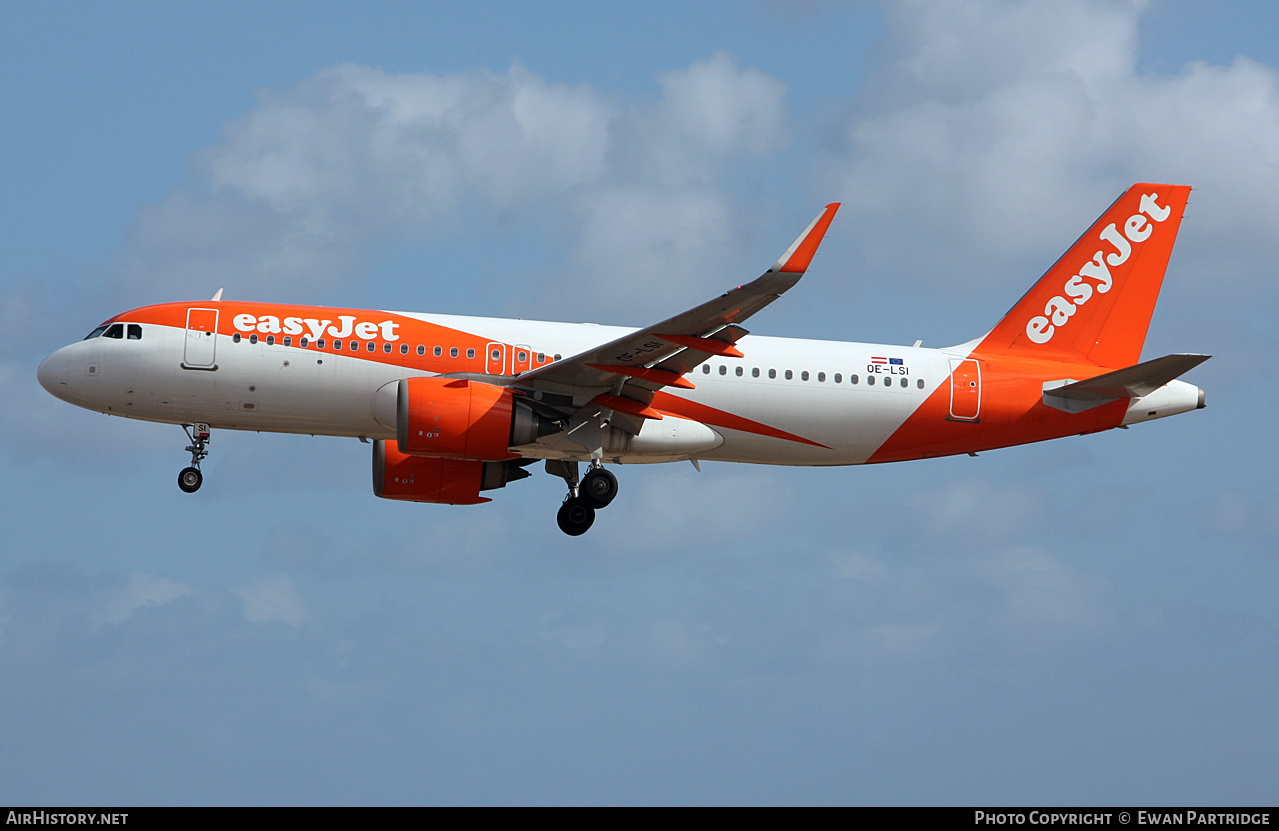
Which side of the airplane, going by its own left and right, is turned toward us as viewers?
left
